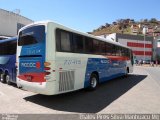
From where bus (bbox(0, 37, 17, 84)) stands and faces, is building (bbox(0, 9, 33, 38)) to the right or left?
on its right

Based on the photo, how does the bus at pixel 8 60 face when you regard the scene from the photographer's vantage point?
facing away from the viewer and to the left of the viewer

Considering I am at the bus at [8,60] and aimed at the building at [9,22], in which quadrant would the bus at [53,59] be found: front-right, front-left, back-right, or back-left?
back-right
